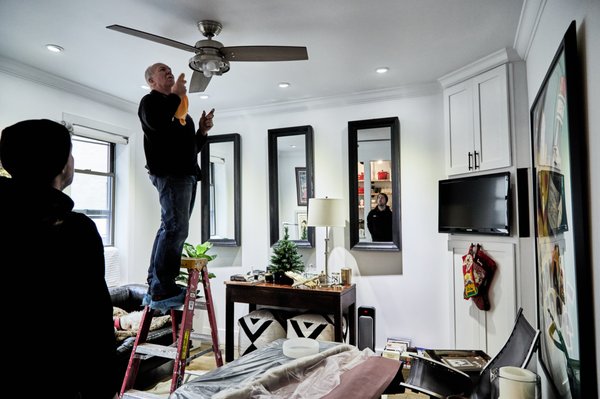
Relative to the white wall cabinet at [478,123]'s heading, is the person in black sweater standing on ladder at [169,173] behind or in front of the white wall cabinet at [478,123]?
in front

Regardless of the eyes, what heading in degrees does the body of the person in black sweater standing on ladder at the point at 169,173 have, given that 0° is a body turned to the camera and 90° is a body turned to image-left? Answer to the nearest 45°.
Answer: approximately 270°

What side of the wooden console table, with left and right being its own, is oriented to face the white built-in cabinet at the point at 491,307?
left

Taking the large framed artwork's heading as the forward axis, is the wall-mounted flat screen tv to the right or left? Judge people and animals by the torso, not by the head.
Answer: on its right

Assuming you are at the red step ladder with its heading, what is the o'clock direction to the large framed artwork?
The large framed artwork is roughly at 9 o'clock from the red step ladder.

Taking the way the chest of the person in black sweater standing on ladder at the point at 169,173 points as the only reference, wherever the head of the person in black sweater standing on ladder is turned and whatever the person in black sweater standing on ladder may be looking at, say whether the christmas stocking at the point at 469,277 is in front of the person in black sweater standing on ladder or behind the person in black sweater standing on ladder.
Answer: in front

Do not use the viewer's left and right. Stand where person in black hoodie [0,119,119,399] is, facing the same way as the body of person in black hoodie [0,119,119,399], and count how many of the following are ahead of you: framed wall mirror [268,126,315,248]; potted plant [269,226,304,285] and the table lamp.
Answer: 3

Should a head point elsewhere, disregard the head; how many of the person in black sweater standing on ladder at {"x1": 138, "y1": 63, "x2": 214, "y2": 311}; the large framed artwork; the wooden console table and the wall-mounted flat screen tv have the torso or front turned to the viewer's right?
1

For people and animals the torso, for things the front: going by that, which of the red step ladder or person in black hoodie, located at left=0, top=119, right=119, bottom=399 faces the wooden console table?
the person in black hoodie

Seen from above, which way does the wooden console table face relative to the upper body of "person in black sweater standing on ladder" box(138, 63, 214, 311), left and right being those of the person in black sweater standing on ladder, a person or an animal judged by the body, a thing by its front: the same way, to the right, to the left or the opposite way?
to the right

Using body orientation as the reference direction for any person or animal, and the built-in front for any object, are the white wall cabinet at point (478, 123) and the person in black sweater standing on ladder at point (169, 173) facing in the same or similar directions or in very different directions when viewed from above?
very different directions

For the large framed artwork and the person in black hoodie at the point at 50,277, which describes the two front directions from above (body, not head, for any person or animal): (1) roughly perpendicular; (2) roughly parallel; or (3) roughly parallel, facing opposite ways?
roughly perpendicular

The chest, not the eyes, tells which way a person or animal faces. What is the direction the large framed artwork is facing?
to the viewer's left

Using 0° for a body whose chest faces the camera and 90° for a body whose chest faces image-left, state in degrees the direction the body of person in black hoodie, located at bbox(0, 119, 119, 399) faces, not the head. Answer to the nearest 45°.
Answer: approximately 225°

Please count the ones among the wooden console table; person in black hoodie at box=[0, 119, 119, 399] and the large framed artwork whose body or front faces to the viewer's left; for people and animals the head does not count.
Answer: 1

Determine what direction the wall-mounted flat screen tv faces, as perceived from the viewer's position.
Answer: facing the viewer and to the left of the viewer

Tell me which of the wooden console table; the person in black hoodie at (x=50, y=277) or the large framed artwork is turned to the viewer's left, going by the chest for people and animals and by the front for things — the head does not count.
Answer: the large framed artwork

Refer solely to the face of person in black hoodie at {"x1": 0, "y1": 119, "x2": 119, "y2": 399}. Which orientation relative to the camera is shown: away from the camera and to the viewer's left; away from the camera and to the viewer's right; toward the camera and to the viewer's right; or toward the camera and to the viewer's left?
away from the camera and to the viewer's right
